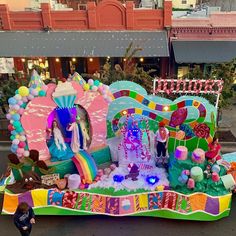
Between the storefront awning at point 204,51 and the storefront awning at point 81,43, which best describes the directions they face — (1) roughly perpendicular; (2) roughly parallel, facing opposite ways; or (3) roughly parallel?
roughly parallel

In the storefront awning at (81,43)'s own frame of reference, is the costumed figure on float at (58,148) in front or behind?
in front

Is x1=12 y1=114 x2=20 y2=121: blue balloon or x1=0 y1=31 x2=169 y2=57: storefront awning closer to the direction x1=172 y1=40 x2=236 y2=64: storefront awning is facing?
the blue balloon

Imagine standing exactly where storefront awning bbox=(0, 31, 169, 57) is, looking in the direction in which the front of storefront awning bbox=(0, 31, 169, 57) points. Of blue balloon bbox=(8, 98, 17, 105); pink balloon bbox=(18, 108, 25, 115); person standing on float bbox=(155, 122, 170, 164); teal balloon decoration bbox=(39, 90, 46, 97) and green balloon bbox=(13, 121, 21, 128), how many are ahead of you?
5

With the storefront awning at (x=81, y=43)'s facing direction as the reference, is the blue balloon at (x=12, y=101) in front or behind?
in front

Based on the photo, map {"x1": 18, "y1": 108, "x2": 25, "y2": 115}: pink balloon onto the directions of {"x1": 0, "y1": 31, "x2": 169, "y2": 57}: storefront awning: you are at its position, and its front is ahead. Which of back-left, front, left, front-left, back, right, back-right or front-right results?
front

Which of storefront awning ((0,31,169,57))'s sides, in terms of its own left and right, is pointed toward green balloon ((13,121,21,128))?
front

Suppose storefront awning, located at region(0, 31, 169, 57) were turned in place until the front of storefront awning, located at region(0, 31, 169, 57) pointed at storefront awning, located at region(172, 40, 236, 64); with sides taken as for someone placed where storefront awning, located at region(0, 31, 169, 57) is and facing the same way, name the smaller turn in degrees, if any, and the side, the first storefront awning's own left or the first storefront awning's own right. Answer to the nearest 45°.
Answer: approximately 90° to the first storefront awning's own left

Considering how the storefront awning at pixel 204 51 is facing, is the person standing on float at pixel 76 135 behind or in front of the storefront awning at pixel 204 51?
in front

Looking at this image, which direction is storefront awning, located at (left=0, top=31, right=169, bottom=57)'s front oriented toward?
toward the camera

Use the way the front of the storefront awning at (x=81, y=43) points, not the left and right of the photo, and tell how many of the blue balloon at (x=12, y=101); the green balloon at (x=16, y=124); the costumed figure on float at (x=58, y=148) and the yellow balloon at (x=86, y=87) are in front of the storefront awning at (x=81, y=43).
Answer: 4

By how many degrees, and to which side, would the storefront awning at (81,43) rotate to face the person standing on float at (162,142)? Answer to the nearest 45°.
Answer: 0° — it already faces them

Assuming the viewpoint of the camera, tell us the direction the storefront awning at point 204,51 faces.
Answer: facing the viewer
